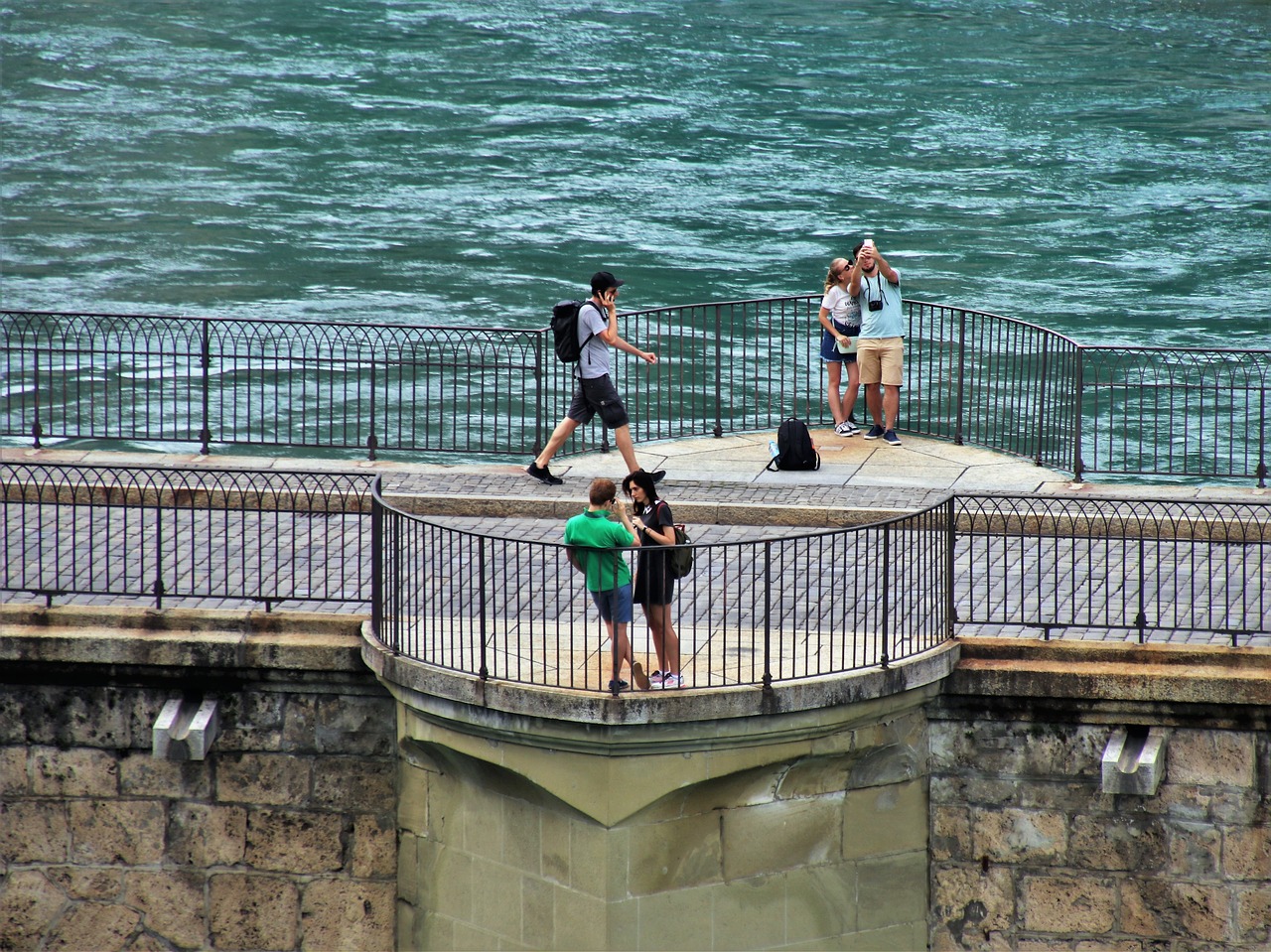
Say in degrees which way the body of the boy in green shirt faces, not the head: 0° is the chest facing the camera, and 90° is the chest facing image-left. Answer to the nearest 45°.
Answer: approximately 225°

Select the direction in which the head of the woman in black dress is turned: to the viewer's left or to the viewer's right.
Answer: to the viewer's left

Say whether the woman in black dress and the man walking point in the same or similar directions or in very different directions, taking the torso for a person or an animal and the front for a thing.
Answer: very different directions

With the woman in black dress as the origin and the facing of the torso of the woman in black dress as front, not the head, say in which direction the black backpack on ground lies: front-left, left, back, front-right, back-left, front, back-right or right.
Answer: right

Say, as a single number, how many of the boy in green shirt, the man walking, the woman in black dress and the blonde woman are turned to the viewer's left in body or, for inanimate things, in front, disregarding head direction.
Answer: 1

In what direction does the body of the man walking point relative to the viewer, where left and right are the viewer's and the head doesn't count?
facing to the right of the viewer

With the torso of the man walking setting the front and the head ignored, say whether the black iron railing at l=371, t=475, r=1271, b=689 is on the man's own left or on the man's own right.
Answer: on the man's own right

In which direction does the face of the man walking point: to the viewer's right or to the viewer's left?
to the viewer's right

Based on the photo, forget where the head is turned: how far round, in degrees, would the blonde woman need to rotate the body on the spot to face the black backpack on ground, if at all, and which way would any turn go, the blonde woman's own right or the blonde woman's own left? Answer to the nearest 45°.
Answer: approximately 45° to the blonde woman's own right

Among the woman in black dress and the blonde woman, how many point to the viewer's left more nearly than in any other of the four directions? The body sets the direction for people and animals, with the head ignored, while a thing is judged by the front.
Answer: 1

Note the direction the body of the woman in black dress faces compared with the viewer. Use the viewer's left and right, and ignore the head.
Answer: facing to the left of the viewer

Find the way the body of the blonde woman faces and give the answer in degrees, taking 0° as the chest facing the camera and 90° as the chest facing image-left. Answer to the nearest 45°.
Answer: approximately 315°

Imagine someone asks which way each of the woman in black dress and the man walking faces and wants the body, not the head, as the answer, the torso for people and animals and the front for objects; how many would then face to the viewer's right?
1

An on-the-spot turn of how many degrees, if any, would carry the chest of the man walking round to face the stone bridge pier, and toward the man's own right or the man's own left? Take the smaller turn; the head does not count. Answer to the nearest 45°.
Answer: approximately 90° to the man's own right
